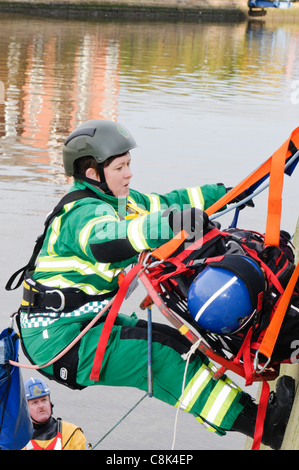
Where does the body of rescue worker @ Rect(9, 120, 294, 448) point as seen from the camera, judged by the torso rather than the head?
to the viewer's right
